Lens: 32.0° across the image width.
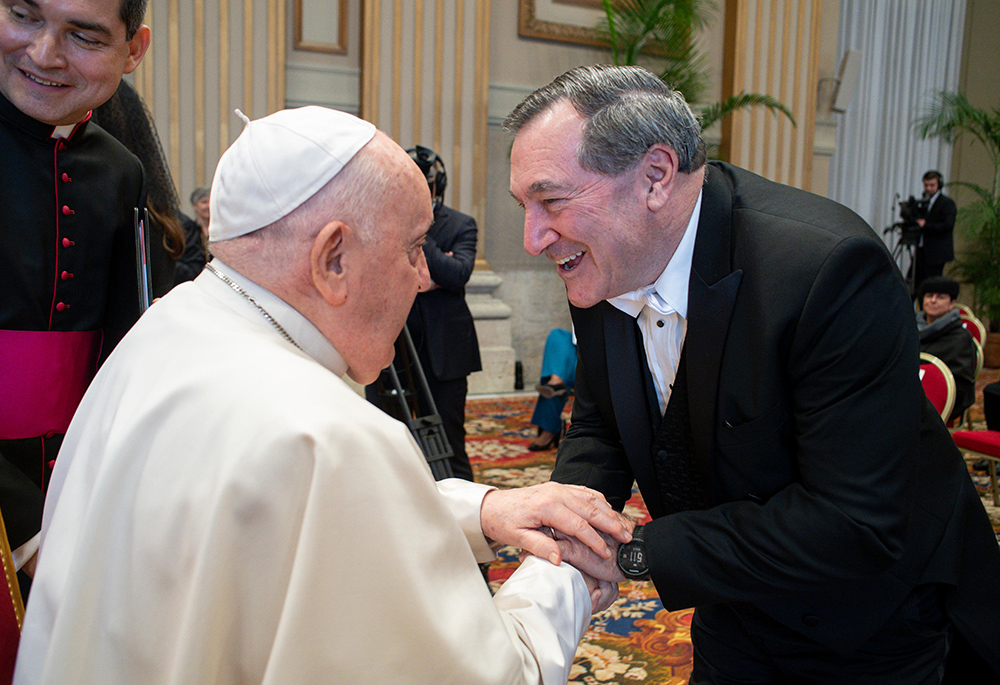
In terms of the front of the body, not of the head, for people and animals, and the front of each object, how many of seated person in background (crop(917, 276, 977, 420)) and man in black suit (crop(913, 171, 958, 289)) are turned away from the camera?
0

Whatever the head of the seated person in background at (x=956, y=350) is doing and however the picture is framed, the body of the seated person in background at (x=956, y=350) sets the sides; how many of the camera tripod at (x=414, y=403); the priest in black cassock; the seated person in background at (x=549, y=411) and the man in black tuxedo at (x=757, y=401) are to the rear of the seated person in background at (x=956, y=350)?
0

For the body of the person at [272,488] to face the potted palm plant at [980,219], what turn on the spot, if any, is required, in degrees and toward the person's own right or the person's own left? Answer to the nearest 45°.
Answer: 0° — they already face it

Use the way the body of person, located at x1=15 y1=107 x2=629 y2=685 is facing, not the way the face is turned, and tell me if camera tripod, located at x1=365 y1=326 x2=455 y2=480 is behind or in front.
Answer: in front

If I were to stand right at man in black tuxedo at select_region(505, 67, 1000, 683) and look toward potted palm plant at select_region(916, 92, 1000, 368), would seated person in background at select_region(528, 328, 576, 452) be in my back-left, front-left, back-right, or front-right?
front-left

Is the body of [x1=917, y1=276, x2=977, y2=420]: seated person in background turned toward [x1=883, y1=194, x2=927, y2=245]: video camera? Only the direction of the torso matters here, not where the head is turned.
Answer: no

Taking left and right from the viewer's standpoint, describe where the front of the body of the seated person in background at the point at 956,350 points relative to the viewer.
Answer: facing the viewer and to the left of the viewer

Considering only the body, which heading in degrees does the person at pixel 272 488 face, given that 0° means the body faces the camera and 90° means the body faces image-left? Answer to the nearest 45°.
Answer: approximately 225°

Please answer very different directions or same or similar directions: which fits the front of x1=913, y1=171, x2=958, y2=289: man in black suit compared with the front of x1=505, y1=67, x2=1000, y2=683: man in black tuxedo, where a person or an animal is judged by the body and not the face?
same or similar directions

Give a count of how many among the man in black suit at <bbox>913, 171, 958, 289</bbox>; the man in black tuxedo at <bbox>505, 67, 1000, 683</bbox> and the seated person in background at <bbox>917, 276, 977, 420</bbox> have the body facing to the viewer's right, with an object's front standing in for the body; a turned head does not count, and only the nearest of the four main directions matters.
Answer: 0

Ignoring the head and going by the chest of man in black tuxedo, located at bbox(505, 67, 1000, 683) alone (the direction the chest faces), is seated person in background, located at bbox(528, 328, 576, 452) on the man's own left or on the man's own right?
on the man's own right

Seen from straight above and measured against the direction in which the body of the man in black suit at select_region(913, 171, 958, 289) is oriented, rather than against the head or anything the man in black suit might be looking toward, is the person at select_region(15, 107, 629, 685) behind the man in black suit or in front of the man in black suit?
in front
